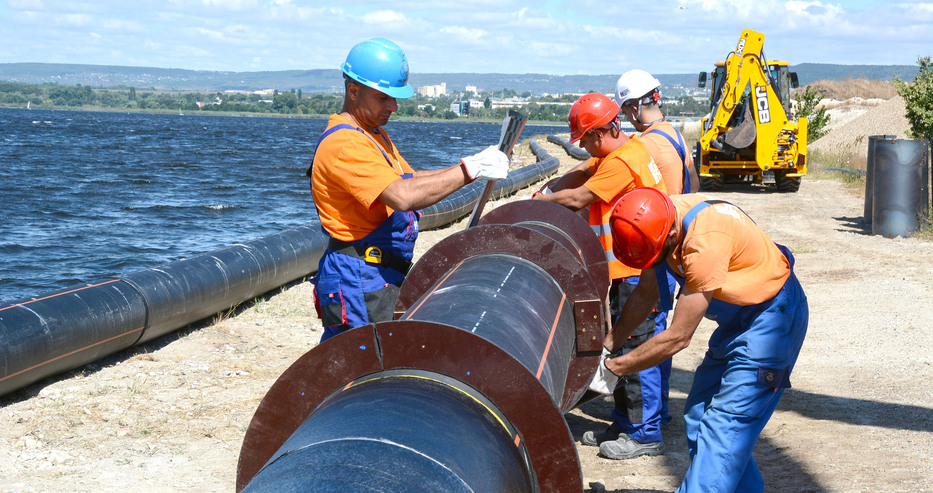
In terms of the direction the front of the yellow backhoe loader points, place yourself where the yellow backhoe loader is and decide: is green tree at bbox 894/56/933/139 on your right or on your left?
on your right

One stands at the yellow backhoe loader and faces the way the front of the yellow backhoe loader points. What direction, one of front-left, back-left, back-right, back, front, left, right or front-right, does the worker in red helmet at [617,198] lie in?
back

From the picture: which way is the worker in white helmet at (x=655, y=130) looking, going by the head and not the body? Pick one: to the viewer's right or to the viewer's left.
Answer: to the viewer's left

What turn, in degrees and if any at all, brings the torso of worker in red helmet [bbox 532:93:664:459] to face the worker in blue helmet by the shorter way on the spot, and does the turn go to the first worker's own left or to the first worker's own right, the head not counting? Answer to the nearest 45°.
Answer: approximately 45° to the first worker's own left

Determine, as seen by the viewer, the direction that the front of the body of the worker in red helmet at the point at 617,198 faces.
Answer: to the viewer's left

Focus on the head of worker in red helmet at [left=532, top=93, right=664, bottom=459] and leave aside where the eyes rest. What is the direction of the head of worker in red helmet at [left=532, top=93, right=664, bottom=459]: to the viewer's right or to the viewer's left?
to the viewer's left

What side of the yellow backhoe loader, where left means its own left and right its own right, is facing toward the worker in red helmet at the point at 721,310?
back

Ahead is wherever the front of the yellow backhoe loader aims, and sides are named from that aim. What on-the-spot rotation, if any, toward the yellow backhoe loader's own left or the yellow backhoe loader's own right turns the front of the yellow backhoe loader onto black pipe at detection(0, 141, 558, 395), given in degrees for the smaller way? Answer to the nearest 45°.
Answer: approximately 180°

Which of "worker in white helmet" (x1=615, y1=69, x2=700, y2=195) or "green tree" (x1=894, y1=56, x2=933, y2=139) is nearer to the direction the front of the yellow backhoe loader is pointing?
the green tree

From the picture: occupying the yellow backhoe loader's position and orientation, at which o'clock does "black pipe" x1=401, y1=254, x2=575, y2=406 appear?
The black pipe is roughly at 6 o'clock from the yellow backhoe loader.

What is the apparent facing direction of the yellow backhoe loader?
away from the camera

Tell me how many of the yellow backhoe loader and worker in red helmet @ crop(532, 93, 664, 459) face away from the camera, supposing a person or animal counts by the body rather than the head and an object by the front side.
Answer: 1

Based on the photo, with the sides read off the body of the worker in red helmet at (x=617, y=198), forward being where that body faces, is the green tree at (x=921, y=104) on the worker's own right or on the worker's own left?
on the worker's own right

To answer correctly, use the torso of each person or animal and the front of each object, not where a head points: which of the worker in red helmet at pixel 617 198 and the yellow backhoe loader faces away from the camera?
the yellow backhoe loader

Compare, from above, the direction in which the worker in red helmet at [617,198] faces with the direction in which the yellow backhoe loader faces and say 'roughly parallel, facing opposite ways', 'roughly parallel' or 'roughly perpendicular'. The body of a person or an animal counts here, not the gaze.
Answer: roughly perpendicular

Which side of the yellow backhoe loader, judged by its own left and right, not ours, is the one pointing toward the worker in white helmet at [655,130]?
back

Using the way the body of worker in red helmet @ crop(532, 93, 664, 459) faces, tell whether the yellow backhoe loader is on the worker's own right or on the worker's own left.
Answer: on the worker's own right
